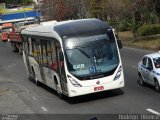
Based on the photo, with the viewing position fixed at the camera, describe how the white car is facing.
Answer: facing the viewer and to the right of the viewer

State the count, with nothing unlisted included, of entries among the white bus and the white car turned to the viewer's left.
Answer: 0

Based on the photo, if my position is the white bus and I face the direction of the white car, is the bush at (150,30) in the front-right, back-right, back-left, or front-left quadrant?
front-left

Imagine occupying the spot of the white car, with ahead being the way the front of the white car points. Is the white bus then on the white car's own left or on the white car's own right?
on the white car's own right

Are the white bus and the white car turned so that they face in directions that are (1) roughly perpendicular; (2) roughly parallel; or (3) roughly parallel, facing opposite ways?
roughly parallel

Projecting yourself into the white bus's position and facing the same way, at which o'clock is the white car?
The white car is roughly at 10 o'clock from the white bus.

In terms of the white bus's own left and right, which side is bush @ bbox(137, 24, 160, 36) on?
on its left

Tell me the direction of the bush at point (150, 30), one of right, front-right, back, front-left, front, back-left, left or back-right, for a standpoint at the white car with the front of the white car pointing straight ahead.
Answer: back-left

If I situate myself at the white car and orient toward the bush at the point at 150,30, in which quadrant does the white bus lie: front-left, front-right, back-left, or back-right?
back-left
